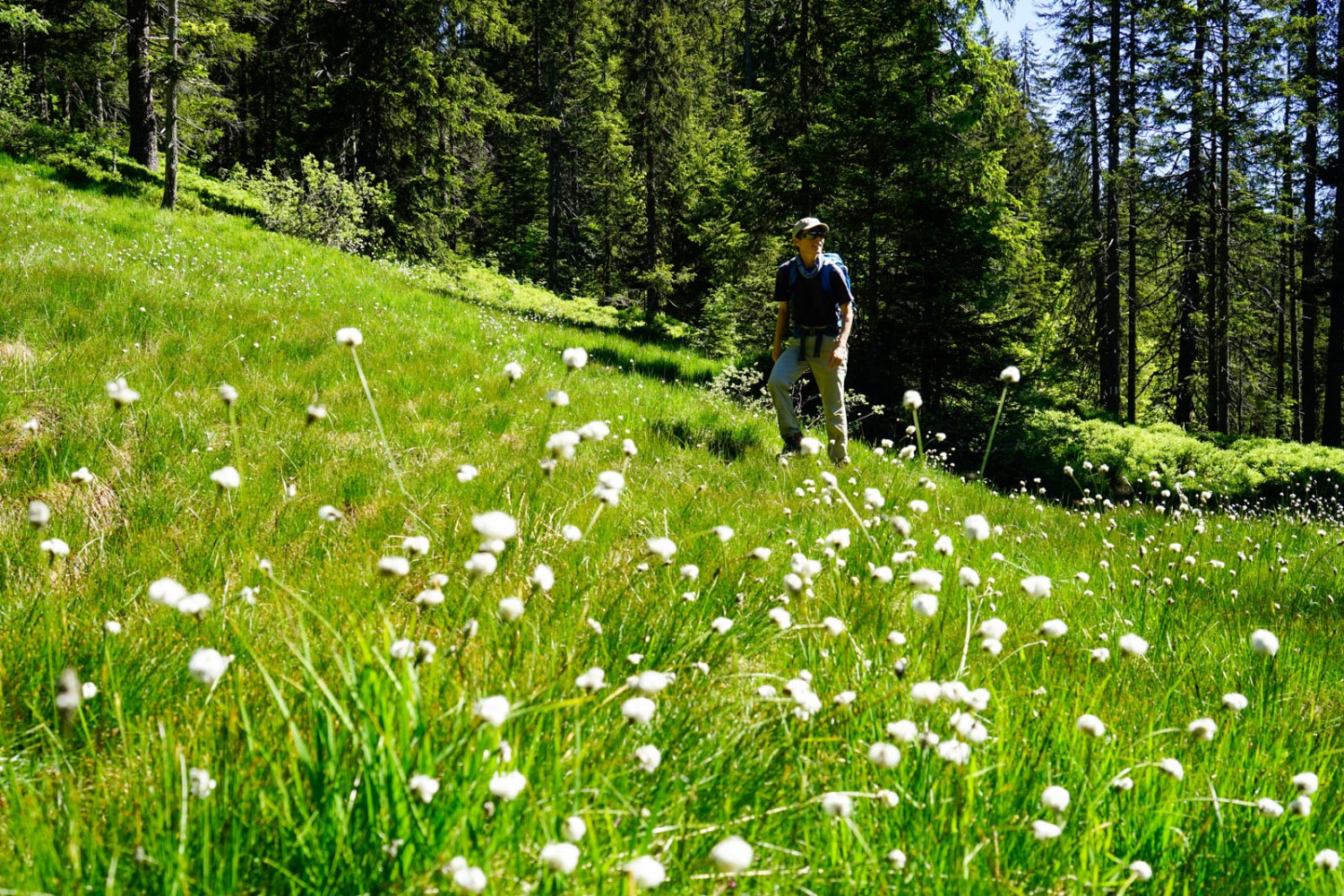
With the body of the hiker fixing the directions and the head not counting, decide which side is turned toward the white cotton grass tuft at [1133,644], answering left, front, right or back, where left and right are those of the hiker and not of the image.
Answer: front

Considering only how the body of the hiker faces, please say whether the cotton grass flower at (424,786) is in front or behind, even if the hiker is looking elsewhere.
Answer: in front

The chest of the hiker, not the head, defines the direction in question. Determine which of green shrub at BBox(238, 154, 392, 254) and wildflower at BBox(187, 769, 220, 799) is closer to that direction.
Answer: the wildflower

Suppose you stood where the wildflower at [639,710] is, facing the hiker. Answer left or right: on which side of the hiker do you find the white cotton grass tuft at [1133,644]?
right

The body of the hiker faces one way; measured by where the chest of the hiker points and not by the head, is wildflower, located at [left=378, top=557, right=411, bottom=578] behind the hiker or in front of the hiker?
in front

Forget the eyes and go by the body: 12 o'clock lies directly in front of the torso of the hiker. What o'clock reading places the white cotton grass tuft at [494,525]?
The white cotton grass tuft is roughly at 12 o'clock from the hiker.

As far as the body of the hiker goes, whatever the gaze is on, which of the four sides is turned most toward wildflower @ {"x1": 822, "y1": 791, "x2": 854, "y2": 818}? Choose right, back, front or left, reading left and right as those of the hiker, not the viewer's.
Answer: front

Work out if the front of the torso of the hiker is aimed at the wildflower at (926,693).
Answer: yes

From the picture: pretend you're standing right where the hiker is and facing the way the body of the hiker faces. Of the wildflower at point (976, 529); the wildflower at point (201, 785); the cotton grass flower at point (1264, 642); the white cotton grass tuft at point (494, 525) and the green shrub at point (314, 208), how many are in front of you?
4

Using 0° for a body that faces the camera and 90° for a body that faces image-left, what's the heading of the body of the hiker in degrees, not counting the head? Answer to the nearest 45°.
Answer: approximately 0°

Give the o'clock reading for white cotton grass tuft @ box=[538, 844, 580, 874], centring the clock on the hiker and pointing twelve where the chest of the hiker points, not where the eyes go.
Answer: The white cotton grass tuft is roughly at 12 o'clock from the hiker.

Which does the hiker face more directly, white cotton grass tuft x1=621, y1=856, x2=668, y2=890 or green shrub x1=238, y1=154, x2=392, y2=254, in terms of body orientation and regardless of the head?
the white cotton grass tuft
